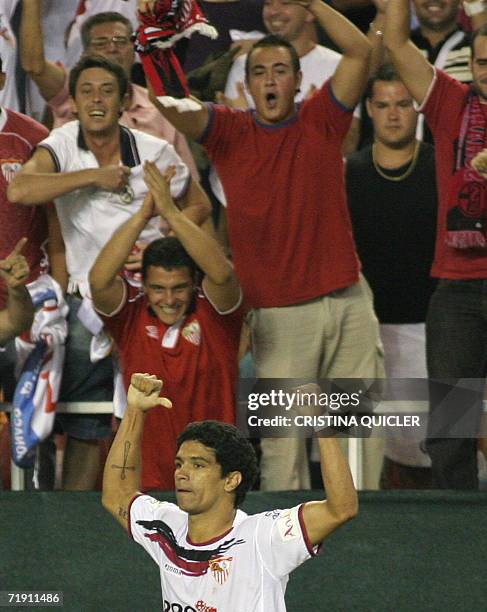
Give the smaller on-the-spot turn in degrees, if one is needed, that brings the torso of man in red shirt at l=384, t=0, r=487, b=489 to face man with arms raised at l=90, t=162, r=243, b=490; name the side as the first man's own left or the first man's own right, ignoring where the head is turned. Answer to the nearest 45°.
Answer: approximately 90° to the first man's own right

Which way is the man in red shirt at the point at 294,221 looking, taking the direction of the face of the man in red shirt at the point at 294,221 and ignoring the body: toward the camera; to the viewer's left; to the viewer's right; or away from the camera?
toward the camera

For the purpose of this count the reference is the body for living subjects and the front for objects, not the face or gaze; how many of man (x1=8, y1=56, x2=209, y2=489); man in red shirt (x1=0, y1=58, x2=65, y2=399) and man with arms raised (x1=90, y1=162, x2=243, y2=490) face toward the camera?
3

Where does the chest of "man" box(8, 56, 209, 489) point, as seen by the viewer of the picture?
toward the camera

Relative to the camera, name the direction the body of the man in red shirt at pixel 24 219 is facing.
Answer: toward the camera

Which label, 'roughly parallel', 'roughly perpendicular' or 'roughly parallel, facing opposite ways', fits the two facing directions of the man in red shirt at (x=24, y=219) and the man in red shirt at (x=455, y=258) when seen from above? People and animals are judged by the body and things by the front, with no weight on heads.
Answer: roughly parallel

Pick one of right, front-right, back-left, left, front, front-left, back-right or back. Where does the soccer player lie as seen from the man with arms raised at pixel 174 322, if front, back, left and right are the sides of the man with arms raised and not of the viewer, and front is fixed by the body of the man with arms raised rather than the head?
front

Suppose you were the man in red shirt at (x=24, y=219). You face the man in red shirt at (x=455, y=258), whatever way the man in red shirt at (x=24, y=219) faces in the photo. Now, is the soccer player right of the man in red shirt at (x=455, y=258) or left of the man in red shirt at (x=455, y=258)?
right

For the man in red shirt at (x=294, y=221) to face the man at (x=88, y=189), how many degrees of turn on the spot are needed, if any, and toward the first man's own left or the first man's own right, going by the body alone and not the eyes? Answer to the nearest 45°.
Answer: approximately 90° to the first man's own right

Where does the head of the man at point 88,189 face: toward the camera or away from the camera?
toward the camera

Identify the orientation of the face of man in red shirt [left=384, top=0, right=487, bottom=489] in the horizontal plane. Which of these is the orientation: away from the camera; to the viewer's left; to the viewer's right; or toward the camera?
toward the camera

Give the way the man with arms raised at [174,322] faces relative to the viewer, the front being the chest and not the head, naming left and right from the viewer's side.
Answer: facing the viewer

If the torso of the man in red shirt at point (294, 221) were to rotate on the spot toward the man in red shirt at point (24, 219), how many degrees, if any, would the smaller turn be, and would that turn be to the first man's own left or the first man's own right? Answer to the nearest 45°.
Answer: approximately 90° to the first man's own right

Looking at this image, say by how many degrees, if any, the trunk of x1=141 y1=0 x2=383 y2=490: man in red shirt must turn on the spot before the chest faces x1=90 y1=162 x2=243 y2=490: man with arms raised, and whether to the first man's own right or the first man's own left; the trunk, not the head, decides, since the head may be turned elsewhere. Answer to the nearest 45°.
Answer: approximately 45° to the first man's own right

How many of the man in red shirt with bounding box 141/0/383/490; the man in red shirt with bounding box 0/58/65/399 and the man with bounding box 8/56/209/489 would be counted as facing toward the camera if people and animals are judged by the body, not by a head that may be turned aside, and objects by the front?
3

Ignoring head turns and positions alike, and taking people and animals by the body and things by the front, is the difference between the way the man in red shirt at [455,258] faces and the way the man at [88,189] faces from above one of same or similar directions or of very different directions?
same or similar directions

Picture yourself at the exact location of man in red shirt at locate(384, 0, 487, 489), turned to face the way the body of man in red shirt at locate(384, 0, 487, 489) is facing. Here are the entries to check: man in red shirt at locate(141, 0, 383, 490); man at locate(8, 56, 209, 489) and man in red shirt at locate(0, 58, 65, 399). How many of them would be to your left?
0
